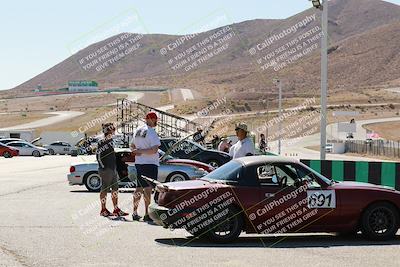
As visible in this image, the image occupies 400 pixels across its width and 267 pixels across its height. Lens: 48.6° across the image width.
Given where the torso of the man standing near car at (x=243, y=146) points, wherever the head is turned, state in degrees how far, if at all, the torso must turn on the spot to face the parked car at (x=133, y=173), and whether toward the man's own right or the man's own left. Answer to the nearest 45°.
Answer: approximately 90° to the man's own right

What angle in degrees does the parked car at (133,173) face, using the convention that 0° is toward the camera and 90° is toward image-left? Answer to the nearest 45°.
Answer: approximately 270°

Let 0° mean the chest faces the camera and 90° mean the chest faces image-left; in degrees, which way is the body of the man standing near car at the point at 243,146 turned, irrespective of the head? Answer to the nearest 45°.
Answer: approximately 45°

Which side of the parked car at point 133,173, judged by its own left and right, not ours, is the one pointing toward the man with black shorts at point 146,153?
right

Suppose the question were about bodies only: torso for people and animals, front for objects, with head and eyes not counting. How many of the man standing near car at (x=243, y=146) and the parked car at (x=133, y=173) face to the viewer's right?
1
